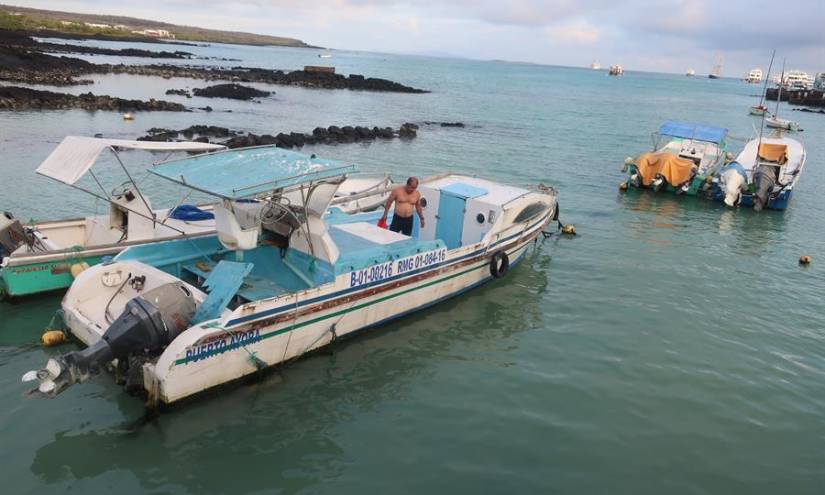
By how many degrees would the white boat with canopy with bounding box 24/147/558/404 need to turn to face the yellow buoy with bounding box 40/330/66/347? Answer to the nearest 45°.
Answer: approximately 135° to its left

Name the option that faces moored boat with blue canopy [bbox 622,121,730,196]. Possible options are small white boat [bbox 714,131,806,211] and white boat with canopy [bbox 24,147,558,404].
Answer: the white boat with canopy

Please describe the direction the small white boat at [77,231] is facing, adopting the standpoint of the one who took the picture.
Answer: facing away from the viewer and to the right of the viewer

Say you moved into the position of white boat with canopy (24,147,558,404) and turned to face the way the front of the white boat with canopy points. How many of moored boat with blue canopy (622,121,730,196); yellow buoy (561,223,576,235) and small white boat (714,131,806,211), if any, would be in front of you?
3

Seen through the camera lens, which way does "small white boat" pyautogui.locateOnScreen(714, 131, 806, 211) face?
facing away from the viewer and to the right of the viewer

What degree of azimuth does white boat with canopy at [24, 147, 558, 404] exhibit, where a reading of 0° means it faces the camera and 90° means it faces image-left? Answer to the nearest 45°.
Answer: approximately 225°
